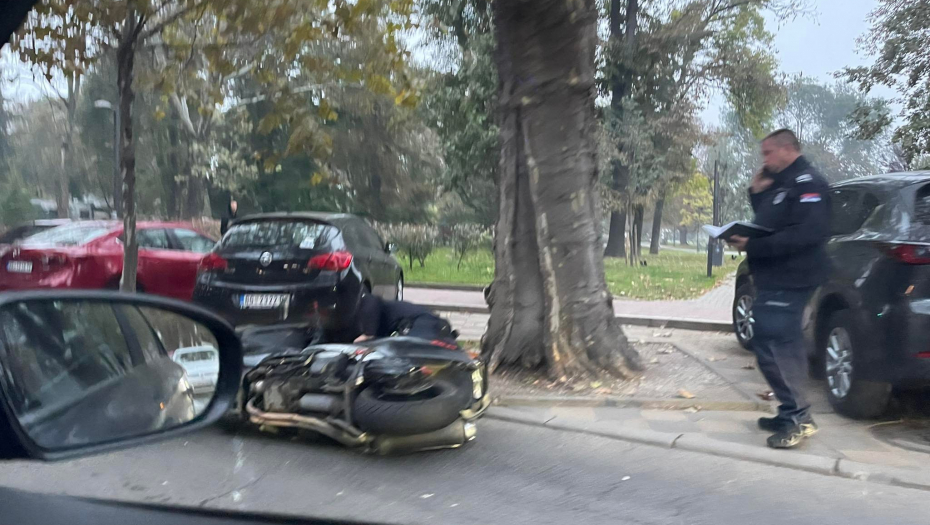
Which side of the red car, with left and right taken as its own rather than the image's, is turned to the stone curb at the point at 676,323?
right

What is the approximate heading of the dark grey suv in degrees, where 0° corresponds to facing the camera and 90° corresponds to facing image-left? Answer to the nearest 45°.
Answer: approximately 135°

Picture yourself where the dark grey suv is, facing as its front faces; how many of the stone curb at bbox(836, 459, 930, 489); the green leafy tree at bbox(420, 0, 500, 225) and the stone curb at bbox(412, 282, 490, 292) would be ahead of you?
2

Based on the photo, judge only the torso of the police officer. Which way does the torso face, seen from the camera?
to the viewer's left

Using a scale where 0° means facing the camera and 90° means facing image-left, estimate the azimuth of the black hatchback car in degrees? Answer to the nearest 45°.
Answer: approximately 225°

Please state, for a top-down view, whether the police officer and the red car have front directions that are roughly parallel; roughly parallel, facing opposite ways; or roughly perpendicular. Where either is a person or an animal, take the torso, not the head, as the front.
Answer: roughly perpendicular

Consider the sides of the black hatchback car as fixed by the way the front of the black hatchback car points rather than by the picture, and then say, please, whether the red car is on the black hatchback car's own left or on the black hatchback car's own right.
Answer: on the black hatchback car's own left

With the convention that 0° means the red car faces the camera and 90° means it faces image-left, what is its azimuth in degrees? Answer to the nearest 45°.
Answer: approximately 225°

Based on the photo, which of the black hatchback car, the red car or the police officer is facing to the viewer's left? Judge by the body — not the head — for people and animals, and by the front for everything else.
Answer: the police officer
